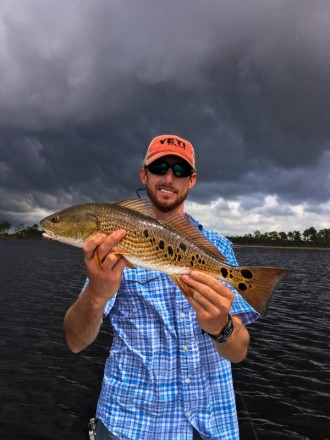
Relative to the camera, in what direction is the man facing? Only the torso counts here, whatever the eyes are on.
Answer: toward the camera

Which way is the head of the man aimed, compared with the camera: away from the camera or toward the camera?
toward the camera

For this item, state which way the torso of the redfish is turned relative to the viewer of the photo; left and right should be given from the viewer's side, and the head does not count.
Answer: facing to the left of the viewer
